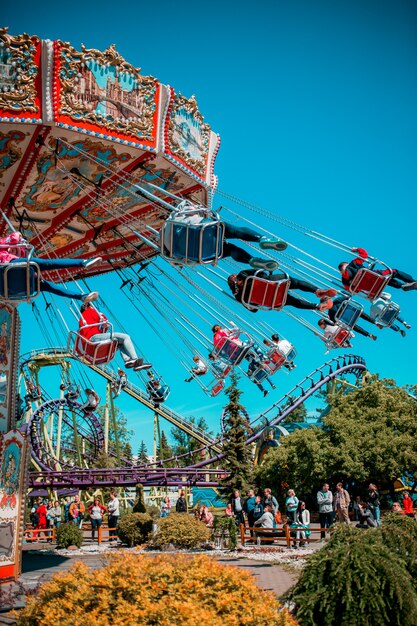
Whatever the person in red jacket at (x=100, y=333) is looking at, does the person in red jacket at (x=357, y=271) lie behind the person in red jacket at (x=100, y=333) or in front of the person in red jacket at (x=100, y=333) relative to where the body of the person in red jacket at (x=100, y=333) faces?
in front

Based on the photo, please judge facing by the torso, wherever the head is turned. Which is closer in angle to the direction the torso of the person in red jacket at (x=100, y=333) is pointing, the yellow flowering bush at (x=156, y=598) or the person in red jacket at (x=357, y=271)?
the person in red jacket

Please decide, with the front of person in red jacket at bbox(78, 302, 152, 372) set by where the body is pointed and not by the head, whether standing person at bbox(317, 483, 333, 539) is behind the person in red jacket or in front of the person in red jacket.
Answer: in front

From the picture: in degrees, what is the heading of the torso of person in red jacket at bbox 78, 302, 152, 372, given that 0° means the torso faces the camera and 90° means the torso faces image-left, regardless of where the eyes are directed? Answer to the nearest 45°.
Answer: approximately 270°

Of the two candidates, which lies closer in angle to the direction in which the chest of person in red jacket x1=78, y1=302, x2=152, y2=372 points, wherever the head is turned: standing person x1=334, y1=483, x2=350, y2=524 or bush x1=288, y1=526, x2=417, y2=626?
the standing person

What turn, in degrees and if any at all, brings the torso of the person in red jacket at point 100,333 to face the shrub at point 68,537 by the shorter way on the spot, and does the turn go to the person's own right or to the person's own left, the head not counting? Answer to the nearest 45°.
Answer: approximately 90° to the person's own left

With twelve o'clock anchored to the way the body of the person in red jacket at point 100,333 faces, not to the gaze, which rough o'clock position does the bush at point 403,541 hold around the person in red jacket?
The bush is roughly at 2 o'clock from the person in red jacket.

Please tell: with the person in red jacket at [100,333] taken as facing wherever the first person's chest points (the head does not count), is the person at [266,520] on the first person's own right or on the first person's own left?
on the first person's own left

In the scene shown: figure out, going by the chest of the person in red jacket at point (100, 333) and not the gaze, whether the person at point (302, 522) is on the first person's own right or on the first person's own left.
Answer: on the first person's own left

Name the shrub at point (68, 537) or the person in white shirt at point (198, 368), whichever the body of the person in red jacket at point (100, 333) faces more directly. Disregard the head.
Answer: the person in white shirt

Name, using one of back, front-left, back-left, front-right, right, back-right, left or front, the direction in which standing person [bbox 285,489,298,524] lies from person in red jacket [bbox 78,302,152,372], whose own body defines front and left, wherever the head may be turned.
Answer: front-left
